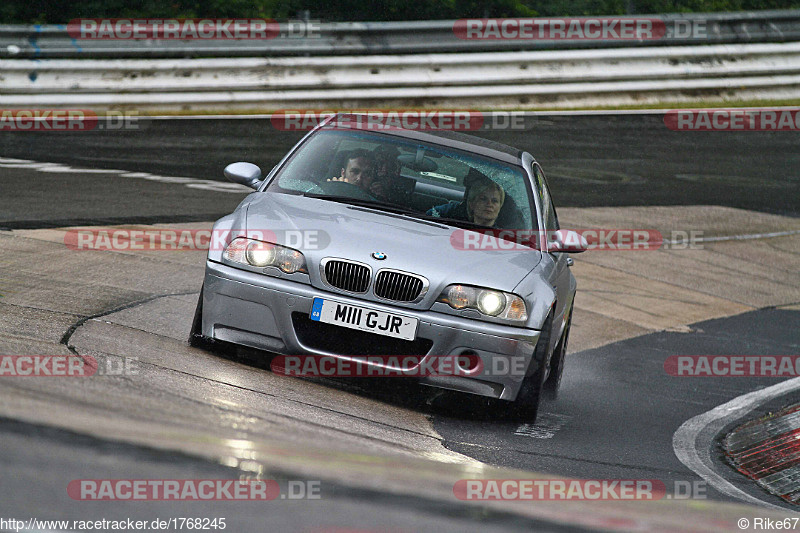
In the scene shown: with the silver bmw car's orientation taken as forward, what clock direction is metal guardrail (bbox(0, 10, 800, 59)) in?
The metal guardrail is roughly at 6 o'clock from the silver bmw car.

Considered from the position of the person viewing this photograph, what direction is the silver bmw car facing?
facing the viewer

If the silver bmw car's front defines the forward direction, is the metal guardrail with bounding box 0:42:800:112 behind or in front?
behind
